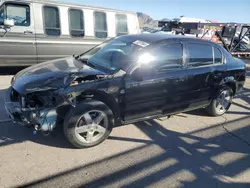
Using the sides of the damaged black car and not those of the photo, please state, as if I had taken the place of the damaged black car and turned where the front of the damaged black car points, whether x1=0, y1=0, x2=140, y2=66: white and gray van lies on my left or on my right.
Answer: on my right

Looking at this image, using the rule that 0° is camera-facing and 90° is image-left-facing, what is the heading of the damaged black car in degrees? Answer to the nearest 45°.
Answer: approximately 45°
